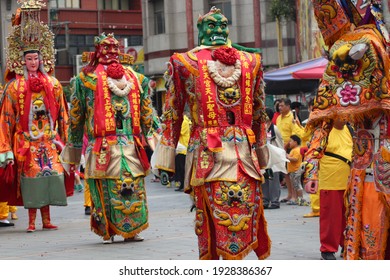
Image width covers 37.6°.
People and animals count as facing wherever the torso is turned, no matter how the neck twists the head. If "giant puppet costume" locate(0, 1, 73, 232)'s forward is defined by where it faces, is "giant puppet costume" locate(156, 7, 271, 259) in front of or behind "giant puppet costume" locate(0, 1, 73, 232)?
in front

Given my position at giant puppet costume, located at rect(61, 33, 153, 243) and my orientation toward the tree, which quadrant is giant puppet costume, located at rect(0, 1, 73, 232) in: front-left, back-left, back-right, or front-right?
front-left

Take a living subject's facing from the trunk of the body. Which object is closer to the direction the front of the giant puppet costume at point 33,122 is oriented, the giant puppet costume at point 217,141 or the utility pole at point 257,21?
the giant puppet costume

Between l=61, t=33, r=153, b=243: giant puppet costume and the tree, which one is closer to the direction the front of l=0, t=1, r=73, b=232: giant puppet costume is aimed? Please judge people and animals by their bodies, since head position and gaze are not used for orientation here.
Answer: the giant puppet costume

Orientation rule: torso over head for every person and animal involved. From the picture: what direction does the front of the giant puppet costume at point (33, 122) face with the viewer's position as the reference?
facing the viewer
